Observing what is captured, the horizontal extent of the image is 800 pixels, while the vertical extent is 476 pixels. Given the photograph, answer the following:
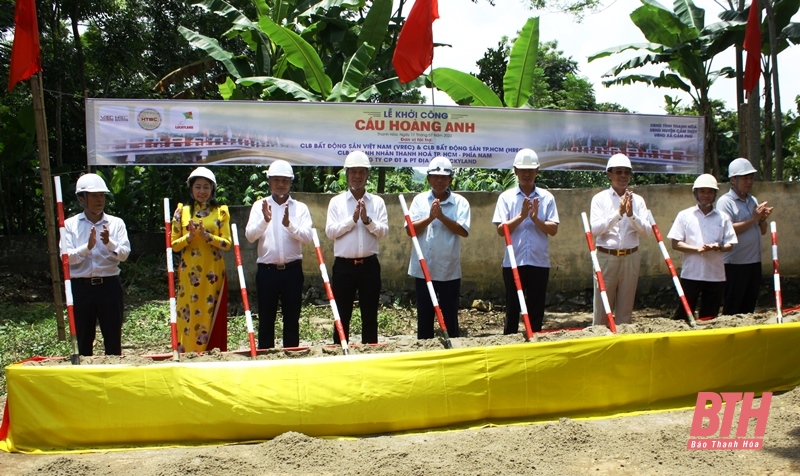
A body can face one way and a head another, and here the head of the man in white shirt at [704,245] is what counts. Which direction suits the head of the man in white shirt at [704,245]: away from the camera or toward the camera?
toward the camera

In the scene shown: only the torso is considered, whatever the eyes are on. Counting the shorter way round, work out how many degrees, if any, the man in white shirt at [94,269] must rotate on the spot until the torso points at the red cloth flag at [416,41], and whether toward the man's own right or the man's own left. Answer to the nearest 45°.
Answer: approximately 135° to the man's own left

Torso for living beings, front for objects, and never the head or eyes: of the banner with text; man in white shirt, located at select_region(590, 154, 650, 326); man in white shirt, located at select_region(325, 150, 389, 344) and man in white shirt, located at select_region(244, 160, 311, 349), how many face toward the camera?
4

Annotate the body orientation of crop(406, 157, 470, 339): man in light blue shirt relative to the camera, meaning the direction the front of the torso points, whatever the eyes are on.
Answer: toward the camera

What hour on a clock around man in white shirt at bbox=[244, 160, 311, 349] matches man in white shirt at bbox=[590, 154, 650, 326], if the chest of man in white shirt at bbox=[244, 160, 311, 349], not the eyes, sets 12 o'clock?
man in white shirt at bbox=[590, 154, 650, 326] is roughly at 9 o'clock from man in white shirt at bbox=[244, 160, 311, 349].

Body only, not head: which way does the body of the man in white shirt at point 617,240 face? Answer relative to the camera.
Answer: toward the camera

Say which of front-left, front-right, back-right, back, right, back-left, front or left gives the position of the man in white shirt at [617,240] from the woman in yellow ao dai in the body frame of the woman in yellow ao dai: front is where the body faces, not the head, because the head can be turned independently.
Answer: left

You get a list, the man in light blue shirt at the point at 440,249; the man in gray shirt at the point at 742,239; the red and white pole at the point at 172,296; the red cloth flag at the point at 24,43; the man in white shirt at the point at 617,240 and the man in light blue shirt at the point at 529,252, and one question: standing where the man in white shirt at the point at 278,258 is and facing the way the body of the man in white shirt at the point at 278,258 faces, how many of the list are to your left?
4

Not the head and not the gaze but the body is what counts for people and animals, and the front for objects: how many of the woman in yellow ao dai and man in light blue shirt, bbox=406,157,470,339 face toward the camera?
2

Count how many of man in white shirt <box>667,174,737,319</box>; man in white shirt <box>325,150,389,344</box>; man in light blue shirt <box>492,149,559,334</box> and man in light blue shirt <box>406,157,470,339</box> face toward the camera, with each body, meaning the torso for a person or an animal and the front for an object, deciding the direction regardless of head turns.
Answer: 4

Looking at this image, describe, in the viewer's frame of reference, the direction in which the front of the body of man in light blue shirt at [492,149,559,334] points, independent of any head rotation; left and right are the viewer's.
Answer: facing the viewer

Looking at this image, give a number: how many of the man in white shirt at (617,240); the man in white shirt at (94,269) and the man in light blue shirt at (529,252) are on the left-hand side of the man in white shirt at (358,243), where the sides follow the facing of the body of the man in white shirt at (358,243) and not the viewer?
2

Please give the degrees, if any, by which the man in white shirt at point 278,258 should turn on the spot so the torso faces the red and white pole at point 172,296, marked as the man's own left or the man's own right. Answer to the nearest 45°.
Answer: approximately 45° to the man's own right

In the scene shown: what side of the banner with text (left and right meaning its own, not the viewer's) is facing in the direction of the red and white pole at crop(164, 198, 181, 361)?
front

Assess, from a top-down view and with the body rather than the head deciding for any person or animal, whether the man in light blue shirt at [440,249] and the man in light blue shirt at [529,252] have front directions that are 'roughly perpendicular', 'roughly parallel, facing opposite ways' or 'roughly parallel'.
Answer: roughly parallel
